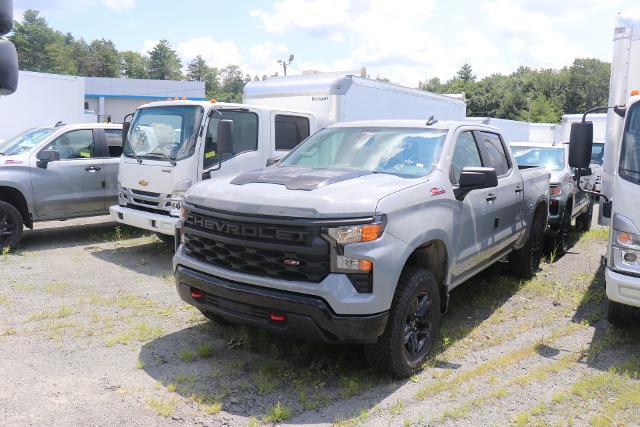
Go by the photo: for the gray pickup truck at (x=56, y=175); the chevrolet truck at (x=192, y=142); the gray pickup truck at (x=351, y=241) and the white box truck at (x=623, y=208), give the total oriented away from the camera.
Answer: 0

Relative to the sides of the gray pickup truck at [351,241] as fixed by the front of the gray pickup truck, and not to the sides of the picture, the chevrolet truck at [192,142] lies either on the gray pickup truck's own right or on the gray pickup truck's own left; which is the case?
on the gray pickup truck's own right

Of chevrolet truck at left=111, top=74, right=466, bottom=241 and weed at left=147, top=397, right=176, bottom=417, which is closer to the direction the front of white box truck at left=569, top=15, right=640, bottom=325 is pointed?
the weed

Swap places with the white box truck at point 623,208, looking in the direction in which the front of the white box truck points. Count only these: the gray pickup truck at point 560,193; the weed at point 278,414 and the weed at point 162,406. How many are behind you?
1

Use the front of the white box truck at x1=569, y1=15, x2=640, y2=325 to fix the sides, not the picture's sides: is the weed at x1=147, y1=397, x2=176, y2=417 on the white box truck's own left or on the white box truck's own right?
on the white box truck's own right

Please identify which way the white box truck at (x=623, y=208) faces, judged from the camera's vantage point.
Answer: facing the viewer

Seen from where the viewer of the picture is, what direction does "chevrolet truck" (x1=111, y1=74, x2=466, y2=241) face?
facing the viewer and to the left of the viewer

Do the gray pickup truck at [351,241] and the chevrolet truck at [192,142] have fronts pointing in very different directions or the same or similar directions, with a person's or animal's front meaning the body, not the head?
same or similar directions

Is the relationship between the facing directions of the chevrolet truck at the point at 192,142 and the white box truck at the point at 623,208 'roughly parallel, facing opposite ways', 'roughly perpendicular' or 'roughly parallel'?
roughly parallel
